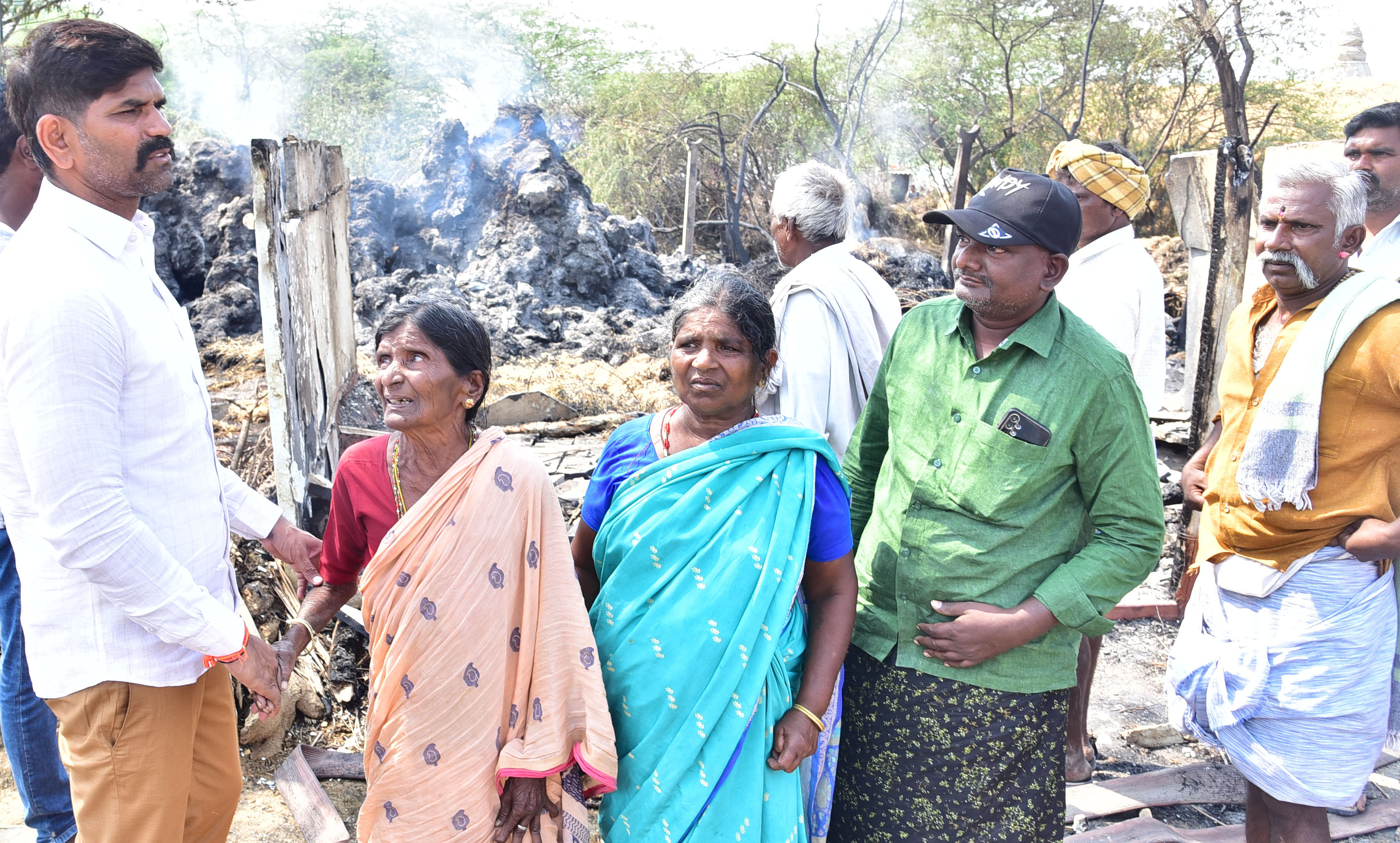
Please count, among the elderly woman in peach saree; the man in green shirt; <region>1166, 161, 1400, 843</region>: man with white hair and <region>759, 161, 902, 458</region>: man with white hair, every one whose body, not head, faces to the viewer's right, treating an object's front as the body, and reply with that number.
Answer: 0

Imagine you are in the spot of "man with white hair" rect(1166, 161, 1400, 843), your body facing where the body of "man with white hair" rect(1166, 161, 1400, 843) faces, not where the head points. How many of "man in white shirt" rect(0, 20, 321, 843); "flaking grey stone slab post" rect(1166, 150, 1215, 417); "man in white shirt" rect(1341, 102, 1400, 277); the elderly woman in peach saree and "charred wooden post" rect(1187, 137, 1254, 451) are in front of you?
2

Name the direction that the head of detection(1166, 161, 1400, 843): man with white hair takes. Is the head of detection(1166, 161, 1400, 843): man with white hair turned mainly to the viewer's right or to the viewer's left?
to the viewer's left

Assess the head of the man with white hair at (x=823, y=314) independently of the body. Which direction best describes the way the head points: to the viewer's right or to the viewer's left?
to the viewer's left

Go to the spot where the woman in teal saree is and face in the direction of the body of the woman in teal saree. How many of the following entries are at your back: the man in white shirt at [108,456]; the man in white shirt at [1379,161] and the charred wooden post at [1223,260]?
2

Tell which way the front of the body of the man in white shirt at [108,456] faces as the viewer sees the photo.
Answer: to the viewer's right

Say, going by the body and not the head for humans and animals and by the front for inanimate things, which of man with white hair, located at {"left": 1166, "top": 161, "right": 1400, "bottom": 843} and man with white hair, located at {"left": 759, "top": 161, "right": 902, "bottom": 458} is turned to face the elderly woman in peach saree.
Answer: man with white hair, located at {"left": 1166, "top": 161, "right": 1400, "bottom": 843}

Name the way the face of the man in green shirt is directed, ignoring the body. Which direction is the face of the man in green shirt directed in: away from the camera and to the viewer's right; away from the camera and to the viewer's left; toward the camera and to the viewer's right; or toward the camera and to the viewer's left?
toward the camera and to the viewer's left

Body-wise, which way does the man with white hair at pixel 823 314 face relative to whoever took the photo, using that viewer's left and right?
facing away from the viewer and to the left of the viewer

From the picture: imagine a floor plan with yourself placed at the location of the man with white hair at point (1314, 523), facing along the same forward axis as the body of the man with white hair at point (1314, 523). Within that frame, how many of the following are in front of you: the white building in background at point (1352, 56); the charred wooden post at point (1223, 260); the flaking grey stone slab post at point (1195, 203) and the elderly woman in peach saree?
1
